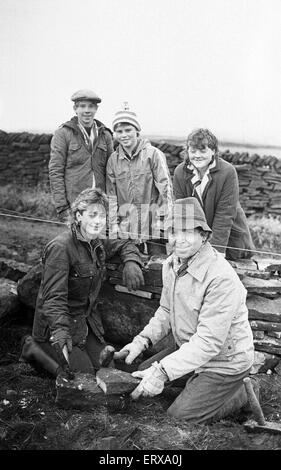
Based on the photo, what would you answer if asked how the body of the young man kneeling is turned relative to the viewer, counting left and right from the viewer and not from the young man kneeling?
facing the viewer and to the left of the viewer

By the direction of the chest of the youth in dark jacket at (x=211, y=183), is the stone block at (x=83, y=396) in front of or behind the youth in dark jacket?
in front

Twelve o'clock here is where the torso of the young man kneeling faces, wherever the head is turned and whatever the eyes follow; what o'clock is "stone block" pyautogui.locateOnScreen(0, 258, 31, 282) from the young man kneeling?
The stone block is roughly at 3 o'clock from the young man kneeling.

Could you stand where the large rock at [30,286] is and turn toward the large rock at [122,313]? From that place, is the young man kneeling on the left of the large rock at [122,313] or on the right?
right

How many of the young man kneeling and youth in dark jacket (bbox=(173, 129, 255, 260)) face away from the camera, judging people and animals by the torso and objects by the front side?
0

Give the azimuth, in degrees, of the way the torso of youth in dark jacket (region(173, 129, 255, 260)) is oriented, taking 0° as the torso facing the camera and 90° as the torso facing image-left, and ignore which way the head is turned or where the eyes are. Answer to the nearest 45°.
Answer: approximately 45°

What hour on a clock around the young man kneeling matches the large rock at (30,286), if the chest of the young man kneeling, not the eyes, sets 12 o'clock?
The large rock is roughly at 3 o'clock from the young man kneeling.

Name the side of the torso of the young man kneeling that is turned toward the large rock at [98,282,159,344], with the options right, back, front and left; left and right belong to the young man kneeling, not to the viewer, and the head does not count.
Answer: right

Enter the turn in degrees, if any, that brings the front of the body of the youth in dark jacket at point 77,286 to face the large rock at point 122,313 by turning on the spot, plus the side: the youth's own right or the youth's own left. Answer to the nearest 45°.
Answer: approximately 90° to the youth's own left
